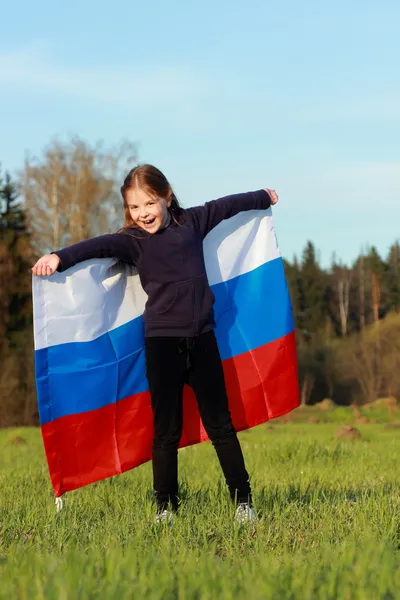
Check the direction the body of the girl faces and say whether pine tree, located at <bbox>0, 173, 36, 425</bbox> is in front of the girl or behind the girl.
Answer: behind

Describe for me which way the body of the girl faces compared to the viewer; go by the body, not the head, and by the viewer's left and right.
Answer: facing the viewer
